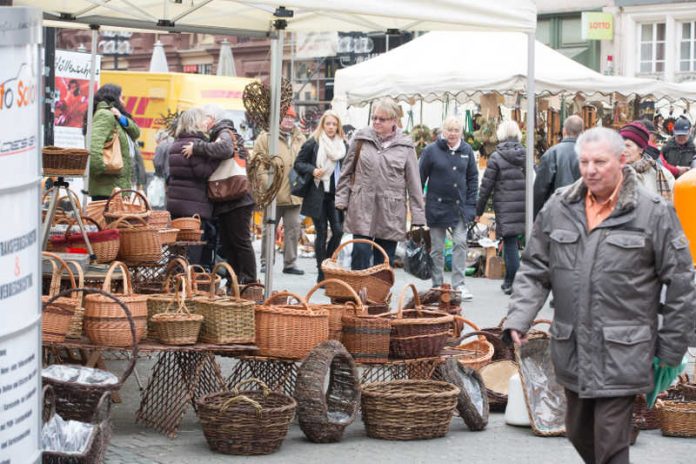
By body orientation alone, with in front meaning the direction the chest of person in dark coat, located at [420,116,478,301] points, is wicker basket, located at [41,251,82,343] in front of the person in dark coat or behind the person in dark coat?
in front

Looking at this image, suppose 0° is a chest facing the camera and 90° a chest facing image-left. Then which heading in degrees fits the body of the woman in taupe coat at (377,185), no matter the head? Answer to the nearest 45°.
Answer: approximately 0°

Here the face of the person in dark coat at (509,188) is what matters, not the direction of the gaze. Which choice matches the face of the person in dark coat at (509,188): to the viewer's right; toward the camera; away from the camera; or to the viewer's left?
away from the camera

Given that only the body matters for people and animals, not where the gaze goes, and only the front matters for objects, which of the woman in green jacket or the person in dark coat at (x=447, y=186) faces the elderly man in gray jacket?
the person in dark coat

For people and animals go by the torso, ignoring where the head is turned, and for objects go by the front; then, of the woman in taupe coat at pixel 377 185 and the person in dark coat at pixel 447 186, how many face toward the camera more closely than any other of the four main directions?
2

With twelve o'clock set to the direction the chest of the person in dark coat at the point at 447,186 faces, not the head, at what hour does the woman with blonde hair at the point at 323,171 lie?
The woman with blonde hair is roughly at 4 o'clock from the person in dark coat.

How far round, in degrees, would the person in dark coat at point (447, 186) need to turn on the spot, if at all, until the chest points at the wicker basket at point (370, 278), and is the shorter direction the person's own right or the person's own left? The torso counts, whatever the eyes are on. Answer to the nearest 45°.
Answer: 0° — they already face it

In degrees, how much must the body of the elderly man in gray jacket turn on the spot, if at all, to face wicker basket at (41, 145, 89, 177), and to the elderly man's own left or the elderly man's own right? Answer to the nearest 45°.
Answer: approximately 90° to the elderly man's own right

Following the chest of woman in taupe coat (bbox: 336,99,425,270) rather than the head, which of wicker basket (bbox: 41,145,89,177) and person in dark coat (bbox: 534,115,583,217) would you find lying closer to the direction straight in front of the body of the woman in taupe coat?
the wicker basket

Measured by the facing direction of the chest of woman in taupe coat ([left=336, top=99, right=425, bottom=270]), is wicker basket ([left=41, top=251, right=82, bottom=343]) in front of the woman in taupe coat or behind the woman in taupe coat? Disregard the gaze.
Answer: in front
